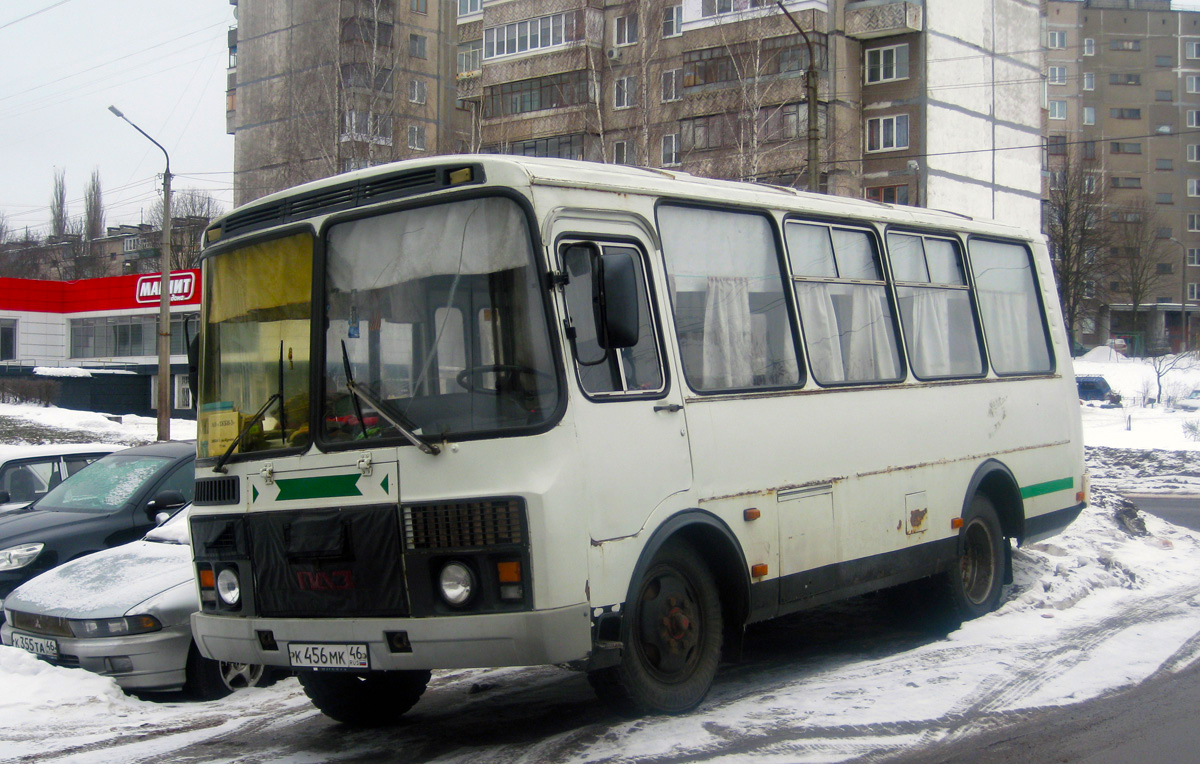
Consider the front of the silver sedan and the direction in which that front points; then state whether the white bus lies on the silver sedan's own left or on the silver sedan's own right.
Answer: on the silver sedan's own left

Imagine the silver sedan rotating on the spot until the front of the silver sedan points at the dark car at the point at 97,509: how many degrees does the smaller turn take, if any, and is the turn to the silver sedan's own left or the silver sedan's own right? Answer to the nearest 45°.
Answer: approximately 135° to the silver sedan's own right

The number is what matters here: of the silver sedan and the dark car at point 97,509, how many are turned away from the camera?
0

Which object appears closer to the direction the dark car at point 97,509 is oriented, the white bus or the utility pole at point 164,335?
the white bus

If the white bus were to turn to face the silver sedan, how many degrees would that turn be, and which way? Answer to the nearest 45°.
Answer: approximately 90° to its right

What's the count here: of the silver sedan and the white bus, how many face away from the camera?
0

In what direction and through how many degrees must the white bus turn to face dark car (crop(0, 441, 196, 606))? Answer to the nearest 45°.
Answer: approximately 90° to its right

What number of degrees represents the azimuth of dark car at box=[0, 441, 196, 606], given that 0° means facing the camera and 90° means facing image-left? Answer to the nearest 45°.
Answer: approximately 45°
